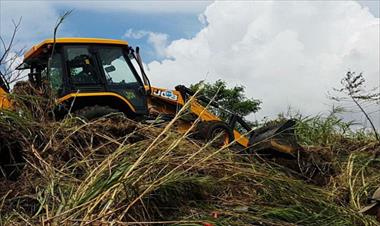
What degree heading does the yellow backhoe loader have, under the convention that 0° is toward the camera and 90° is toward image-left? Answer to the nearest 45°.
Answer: approximately 270°
